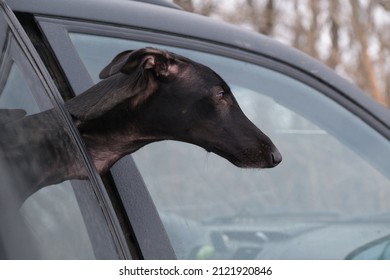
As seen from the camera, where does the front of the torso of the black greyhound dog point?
to the viewer's right
